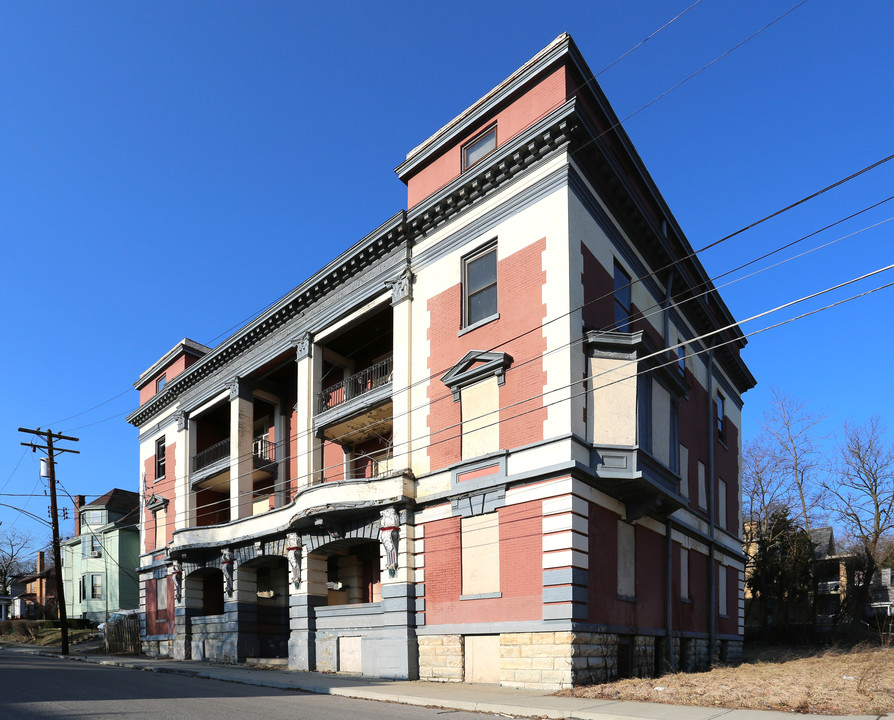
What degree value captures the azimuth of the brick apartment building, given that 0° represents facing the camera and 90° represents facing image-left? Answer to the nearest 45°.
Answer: approximately 45°
